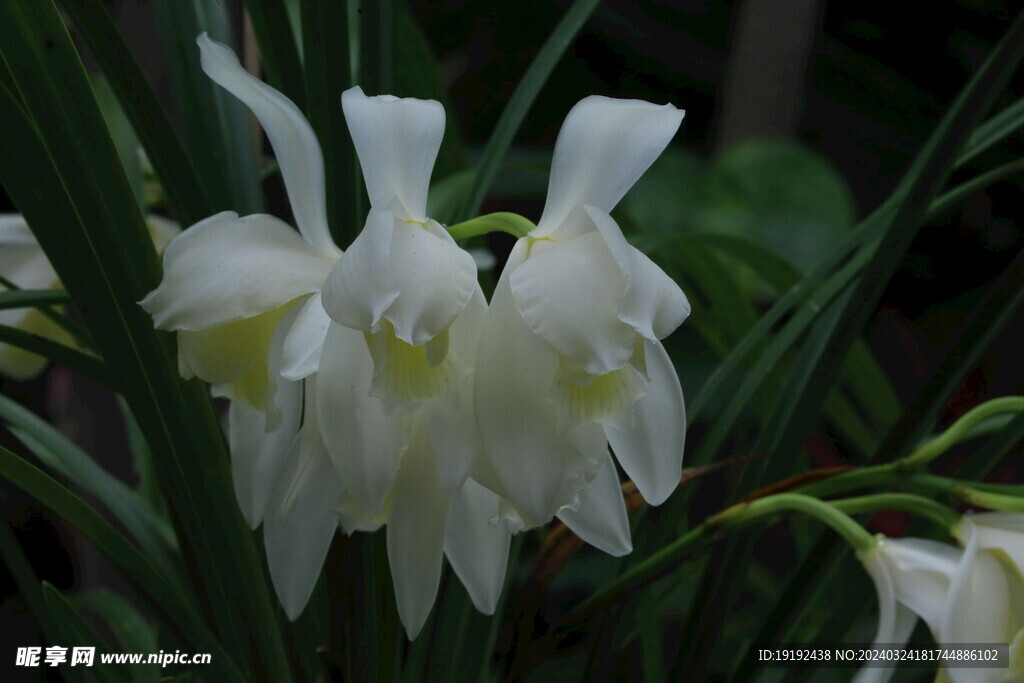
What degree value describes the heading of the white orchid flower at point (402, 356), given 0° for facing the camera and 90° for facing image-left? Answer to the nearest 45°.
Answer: approximately 0°
